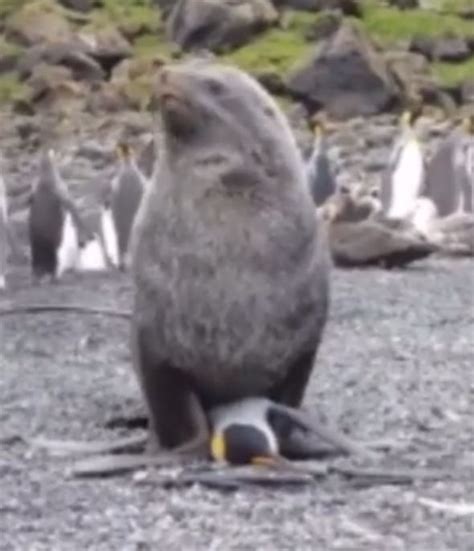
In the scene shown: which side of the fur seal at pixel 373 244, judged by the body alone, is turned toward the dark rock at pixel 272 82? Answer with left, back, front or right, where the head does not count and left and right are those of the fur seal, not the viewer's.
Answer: right

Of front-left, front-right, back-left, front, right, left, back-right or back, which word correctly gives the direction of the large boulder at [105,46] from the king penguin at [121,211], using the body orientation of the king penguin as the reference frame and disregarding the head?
front-right

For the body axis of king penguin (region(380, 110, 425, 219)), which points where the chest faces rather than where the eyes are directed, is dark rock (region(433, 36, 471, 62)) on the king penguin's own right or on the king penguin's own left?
on the king penguin's own left

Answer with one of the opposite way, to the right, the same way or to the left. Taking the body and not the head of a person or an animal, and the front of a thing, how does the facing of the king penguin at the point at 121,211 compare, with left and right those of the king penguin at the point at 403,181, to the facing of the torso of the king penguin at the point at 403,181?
the opposite way

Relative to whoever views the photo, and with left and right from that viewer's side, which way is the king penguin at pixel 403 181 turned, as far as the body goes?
facing the viewer and to the right of the viewer

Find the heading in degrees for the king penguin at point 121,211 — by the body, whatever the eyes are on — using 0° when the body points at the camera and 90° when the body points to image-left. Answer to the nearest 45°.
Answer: approximately 135°

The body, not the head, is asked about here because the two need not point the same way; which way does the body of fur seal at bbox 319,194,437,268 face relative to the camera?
to the viewer's left

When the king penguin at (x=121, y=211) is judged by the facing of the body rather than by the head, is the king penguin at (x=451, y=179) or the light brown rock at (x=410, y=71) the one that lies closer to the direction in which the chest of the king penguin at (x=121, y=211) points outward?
the light brown rock

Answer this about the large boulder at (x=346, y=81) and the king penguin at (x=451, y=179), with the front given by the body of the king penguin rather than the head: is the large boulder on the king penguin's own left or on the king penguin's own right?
on the king penguin's own left

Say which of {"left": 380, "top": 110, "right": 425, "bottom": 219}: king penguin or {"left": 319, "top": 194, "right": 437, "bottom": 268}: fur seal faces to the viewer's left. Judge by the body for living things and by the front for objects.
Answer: the fur seal

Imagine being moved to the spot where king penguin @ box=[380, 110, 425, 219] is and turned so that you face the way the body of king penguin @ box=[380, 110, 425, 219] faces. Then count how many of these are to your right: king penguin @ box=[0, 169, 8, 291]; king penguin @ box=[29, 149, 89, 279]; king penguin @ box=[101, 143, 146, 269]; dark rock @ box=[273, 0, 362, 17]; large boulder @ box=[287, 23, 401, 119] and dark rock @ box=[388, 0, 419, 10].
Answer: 3

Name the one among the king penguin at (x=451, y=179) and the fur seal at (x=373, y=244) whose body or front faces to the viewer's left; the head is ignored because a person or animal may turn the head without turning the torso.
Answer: the fur seal
